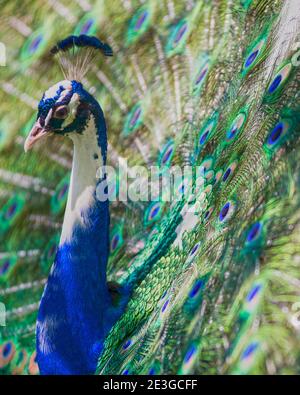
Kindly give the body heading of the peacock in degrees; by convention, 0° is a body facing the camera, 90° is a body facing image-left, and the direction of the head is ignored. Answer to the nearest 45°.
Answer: approximately 45°
